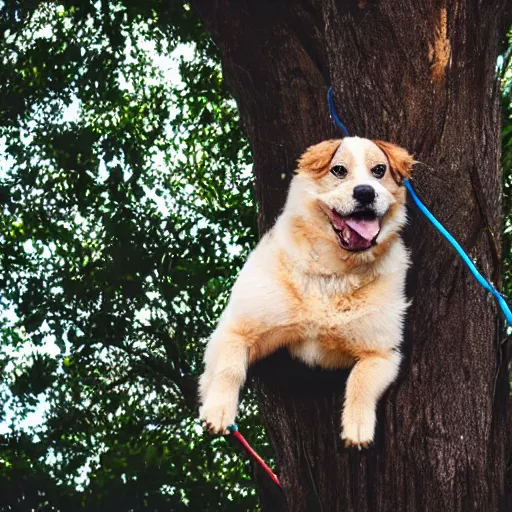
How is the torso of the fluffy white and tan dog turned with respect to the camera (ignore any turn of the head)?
toward the camera

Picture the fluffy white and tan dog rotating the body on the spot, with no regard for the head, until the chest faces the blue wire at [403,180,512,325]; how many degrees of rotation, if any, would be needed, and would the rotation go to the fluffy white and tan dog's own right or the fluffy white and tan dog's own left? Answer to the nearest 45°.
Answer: approximately 135° to the fluffy white and tan dog's own left
